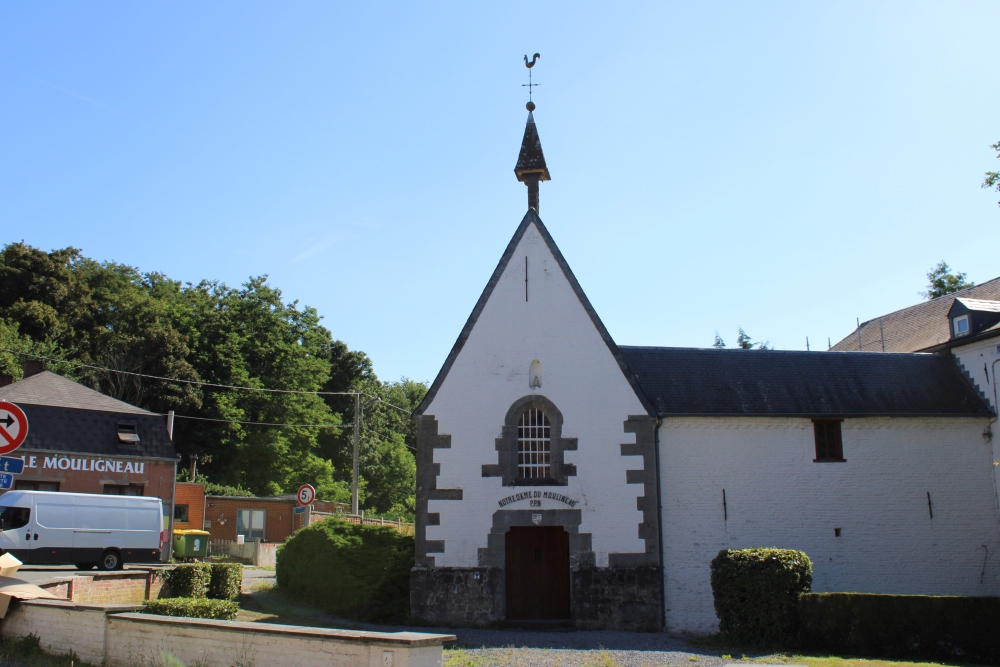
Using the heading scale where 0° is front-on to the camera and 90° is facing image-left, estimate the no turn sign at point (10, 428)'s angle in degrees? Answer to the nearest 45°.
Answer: approximately 0°

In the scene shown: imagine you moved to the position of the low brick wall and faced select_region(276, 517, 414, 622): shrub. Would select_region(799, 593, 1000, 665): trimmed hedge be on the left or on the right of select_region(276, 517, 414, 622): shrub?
right

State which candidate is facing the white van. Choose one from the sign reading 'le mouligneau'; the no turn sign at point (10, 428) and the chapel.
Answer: the sign reading 'le mouligneau'

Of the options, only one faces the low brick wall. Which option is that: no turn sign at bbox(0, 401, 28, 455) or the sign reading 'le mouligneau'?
the sign reading 'le mouligneau'

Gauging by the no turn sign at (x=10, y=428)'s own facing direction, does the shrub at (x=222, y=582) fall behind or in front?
behind

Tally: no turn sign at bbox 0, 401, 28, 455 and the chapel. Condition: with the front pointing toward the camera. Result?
2

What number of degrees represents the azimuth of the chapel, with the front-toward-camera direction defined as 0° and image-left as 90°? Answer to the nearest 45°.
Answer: approximately 0°

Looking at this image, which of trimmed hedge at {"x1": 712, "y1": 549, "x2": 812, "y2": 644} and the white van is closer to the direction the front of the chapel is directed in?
the trimmed hedge
